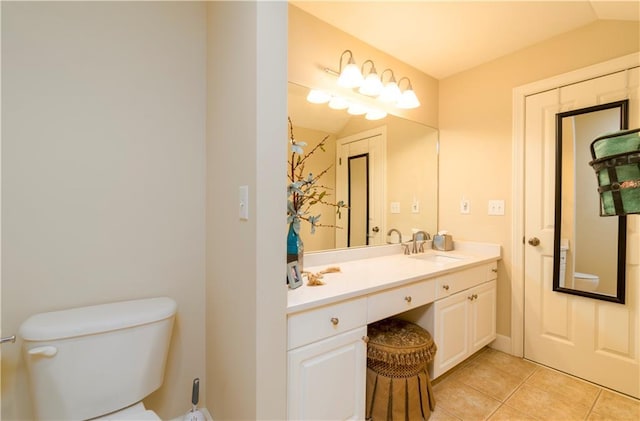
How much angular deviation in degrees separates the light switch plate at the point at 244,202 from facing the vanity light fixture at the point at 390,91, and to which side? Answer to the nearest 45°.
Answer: approximately 180°

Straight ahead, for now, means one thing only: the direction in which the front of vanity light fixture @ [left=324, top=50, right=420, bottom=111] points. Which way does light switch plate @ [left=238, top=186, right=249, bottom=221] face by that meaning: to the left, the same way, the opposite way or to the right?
to the right

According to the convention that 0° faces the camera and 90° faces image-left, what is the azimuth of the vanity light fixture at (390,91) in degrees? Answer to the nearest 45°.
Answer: approximately 315°
